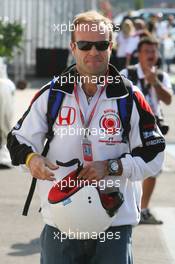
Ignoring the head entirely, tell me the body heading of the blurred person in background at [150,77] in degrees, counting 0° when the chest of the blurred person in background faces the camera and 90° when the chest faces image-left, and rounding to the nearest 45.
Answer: approximately 315°

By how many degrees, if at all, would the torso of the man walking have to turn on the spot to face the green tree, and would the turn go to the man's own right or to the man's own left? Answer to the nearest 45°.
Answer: approximately 180°

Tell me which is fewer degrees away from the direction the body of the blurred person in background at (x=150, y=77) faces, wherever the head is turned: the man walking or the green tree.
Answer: the man walking

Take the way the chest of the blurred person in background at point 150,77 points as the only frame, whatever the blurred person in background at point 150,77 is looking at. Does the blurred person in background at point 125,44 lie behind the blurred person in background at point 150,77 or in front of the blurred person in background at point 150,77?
behind

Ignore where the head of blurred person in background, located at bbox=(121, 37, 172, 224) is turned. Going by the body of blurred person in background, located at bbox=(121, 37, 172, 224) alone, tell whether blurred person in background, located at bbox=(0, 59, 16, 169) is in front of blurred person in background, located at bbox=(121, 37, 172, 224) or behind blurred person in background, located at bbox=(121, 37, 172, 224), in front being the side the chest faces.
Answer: behind

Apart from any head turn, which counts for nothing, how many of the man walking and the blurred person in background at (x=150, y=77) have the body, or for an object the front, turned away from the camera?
0

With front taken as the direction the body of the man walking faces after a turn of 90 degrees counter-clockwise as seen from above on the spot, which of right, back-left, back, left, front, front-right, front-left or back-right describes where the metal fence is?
left
